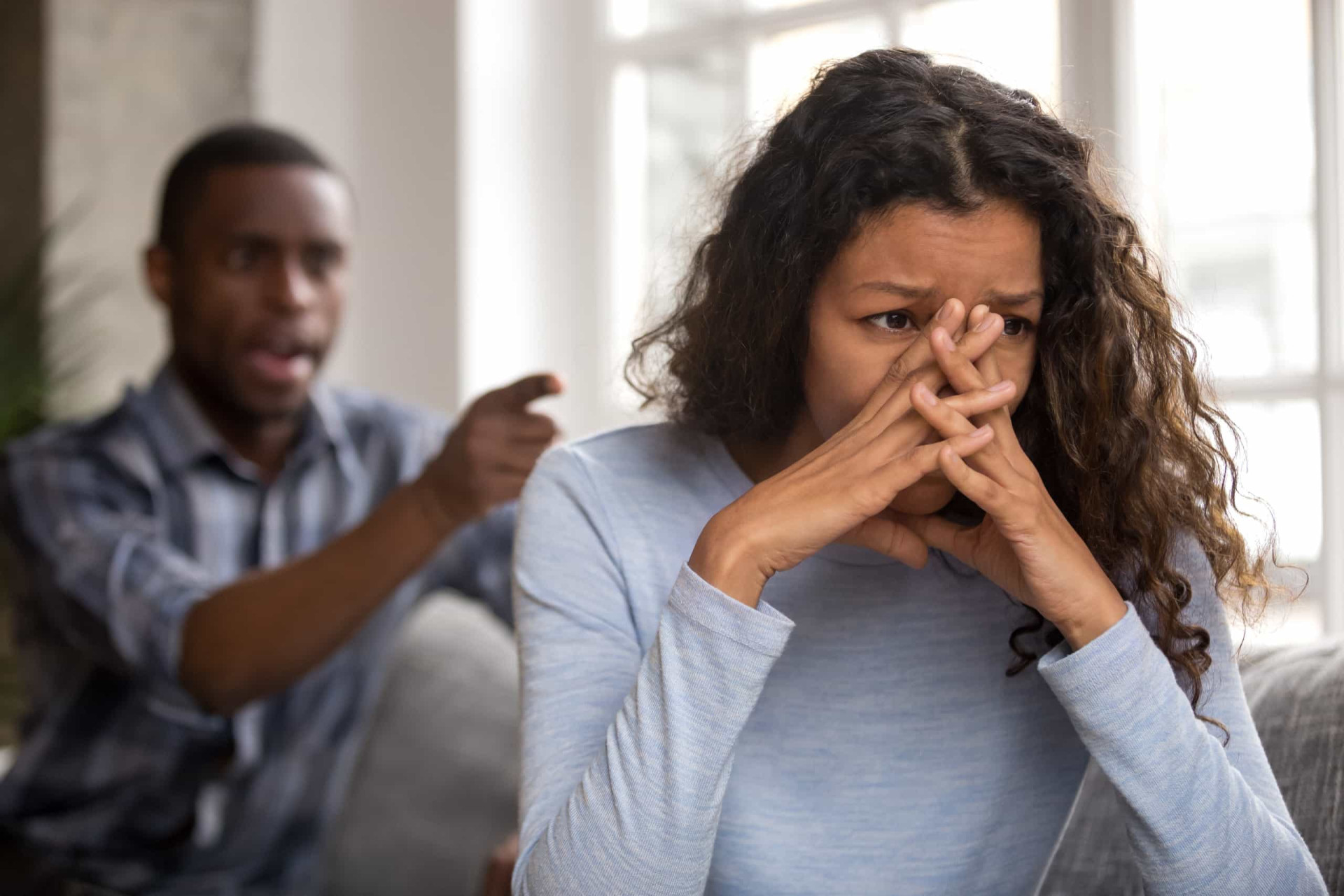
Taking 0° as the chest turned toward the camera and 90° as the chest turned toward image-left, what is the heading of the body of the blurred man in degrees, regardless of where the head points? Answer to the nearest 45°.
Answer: approximately 315°

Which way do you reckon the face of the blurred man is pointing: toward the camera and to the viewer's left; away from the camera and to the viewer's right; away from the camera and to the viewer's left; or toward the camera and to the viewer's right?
toward the camera and to the viewer's right
